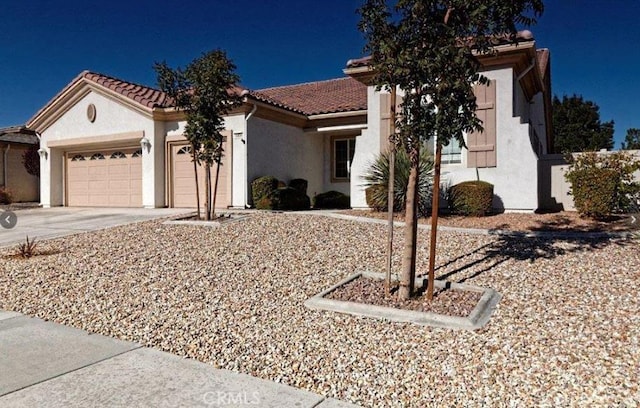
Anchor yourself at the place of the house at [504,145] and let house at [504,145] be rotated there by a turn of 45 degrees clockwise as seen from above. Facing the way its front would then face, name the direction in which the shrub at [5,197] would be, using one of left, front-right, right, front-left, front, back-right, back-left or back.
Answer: front-right

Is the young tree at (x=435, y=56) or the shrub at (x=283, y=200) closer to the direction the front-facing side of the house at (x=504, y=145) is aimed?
the young tree
